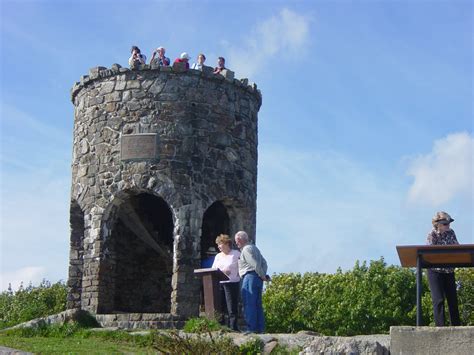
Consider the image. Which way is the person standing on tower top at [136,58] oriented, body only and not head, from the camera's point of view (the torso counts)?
toward the camera

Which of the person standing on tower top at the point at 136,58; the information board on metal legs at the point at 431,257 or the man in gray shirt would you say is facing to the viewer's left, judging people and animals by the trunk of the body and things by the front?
the man in gray shirt

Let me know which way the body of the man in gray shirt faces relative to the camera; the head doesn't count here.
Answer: to the viewer's left

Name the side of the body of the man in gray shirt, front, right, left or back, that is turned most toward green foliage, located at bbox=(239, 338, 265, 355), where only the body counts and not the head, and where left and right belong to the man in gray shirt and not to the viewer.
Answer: left
